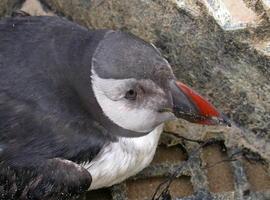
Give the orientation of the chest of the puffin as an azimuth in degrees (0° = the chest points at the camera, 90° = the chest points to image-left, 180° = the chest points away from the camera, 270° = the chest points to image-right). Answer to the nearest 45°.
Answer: approximately 270°
